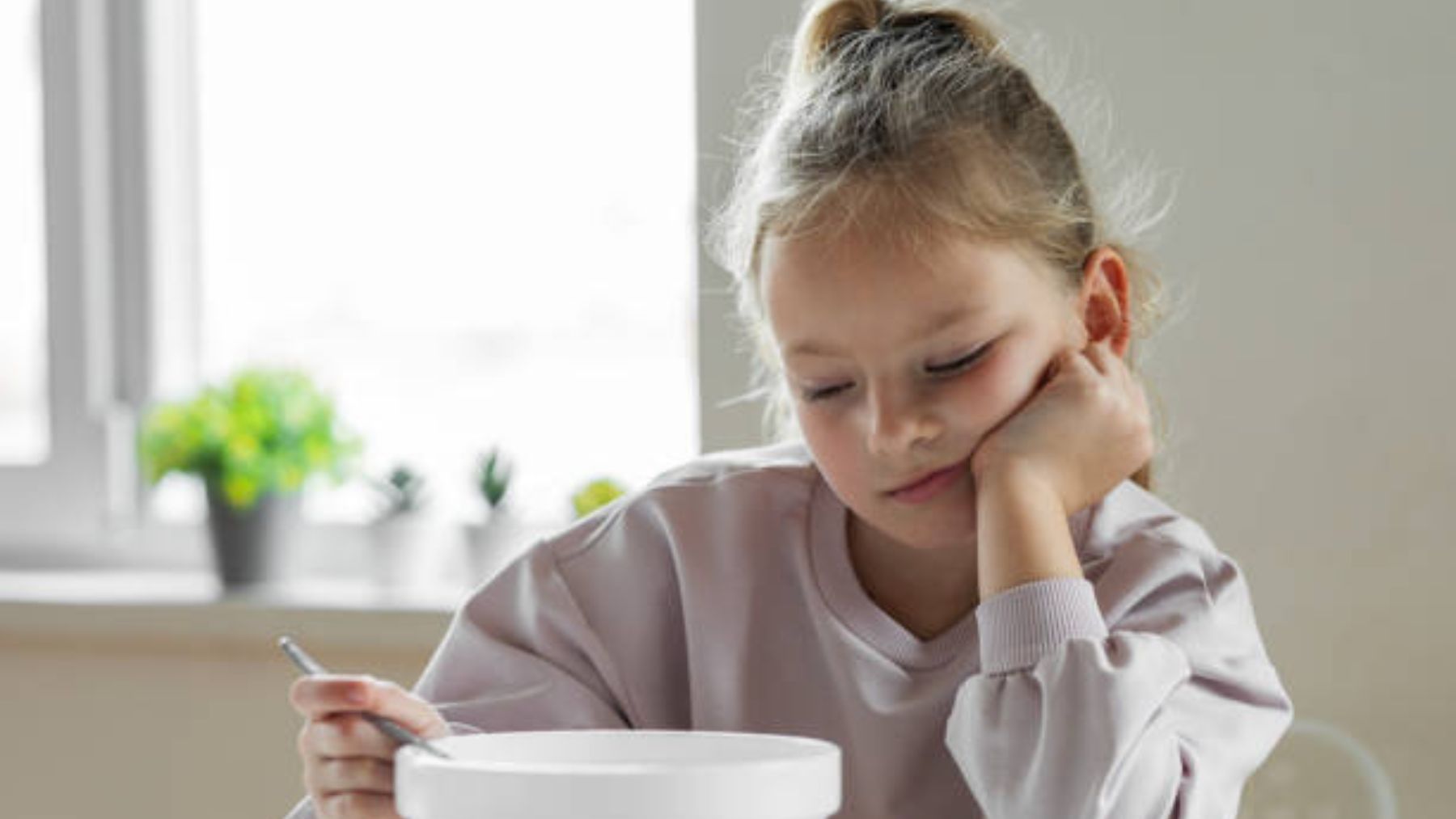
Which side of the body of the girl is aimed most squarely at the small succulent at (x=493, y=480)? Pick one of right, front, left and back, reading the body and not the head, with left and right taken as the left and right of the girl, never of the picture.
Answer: back

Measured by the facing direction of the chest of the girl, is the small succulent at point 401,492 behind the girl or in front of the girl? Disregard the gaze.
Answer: behind

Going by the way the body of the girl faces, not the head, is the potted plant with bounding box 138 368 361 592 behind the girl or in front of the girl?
behind

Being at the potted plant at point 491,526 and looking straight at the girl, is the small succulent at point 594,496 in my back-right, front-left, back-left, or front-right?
front-left

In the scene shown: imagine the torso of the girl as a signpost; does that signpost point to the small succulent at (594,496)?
no

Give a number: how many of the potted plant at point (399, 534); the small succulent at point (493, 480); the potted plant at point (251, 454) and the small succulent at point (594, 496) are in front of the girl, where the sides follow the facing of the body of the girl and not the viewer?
0

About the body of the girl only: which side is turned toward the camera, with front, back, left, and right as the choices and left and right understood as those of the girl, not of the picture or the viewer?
front

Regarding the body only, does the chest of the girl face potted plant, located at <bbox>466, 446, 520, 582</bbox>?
no

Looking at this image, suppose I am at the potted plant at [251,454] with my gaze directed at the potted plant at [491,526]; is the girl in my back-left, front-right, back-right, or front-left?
front-right

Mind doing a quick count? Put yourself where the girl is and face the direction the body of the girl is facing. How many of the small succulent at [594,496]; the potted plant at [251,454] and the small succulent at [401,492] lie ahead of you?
0
